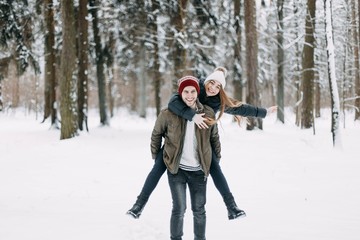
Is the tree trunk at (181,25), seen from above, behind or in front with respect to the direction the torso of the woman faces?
behind

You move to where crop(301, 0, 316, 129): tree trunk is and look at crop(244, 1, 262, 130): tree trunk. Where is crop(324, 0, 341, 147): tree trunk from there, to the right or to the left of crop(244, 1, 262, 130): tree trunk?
left

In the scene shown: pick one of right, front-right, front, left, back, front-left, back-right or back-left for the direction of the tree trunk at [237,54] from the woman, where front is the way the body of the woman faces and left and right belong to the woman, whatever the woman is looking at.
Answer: back

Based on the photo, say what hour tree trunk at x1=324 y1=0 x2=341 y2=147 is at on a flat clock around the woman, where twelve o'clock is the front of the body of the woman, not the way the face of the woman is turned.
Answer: The tree trunk is roughly at 7 o'clock from the woman.

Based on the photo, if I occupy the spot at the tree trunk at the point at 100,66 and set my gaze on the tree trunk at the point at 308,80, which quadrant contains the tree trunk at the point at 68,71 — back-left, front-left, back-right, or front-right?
front-right

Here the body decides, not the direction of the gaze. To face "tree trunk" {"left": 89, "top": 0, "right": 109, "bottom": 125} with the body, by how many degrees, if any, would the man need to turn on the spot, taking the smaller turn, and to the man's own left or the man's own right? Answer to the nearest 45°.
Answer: approximately 180°

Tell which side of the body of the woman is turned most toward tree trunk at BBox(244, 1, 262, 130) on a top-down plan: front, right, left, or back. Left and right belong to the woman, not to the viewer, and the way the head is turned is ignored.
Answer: back

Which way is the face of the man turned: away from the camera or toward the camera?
toward the camera

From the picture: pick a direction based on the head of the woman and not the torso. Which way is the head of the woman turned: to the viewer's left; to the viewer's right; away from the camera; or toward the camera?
toward the camera

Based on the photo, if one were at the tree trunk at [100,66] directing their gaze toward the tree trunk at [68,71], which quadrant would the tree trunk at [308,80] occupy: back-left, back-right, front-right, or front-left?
front-left

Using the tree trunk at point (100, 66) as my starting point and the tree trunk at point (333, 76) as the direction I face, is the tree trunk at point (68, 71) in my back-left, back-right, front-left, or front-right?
front-right

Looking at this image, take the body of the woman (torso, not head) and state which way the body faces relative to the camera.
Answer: toward the camera

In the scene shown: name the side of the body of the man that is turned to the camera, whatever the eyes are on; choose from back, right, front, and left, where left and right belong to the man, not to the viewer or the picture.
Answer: front

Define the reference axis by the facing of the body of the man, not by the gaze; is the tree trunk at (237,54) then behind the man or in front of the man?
behind
